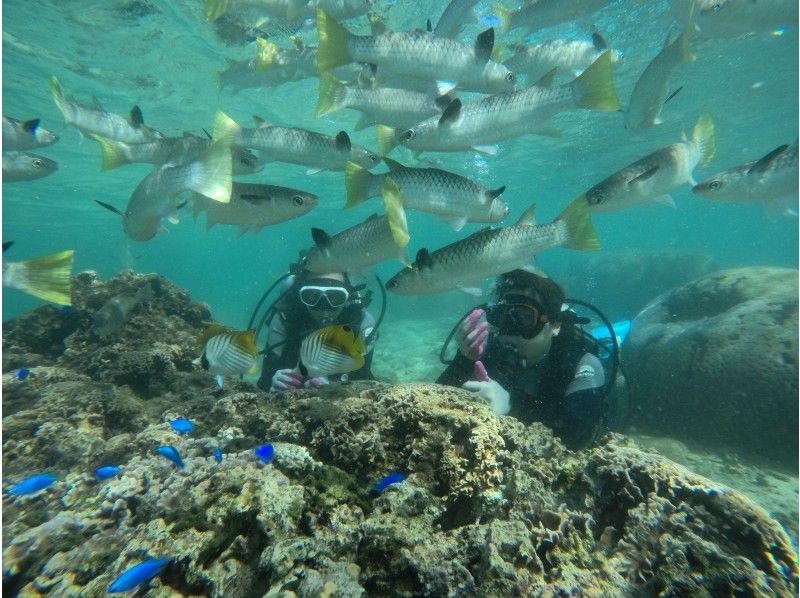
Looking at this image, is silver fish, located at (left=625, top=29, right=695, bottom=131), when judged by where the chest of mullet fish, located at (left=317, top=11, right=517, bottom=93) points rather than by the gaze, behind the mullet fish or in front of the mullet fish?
in front

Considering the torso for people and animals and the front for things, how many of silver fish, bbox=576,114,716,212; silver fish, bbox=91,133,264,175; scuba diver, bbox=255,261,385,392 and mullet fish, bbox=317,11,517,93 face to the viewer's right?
2

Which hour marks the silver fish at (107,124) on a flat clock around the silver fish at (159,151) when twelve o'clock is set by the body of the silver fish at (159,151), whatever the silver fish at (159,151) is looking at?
the silver fish at (107,124) is roughly at 8 o'clock from the silver fish at (159,151).

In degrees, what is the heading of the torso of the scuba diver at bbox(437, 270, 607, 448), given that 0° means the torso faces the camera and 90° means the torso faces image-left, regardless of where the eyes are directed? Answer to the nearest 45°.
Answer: approximately 45°

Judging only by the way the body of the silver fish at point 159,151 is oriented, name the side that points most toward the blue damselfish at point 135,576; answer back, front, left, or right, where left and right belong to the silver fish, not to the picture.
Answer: right

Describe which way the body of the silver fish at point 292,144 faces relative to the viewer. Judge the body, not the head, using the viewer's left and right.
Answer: facing to the right of the viewer

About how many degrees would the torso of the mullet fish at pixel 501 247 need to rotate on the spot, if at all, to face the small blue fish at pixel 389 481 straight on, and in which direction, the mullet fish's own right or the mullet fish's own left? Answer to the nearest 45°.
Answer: approximately 90° to the mullet fish's own left

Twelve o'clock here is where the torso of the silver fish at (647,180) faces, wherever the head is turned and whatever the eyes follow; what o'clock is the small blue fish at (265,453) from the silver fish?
The small blue fish is roughly at 10 o'clock from the silver fish.

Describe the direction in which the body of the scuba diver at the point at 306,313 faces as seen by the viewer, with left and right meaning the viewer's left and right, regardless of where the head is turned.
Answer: facing the viewer

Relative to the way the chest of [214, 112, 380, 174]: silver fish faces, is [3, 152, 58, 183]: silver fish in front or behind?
behind

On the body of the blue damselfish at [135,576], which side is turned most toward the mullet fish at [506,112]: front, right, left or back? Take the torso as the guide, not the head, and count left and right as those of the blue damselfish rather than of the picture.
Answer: back

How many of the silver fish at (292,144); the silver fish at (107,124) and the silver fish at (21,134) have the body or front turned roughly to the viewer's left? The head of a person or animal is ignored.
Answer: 0

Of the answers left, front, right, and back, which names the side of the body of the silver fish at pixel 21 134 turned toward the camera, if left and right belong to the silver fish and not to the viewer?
right

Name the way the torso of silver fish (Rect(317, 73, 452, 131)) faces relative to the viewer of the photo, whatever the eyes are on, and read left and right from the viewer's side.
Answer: facing to the right of the viewer
